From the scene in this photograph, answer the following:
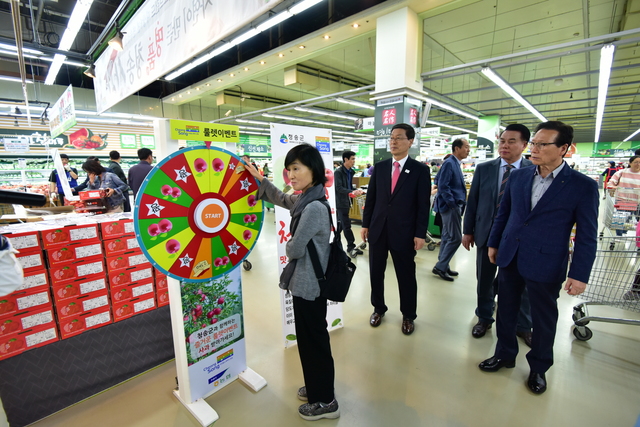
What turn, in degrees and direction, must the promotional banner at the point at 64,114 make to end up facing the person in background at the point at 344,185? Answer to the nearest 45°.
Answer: approximately 90° to its left

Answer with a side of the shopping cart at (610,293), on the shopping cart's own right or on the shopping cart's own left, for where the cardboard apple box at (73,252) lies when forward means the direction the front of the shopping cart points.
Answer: on the shopping cart's own left

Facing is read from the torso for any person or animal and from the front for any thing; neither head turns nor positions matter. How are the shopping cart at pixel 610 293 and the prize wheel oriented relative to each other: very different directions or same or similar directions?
very different directions

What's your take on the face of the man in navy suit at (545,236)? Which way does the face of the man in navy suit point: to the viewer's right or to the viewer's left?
to the viewer's left

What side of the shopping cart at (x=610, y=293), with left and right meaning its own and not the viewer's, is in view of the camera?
left
